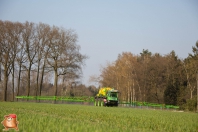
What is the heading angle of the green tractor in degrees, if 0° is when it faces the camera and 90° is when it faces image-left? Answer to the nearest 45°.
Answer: approximately 315°

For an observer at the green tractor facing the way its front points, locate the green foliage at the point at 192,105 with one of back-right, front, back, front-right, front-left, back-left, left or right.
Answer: front-left
